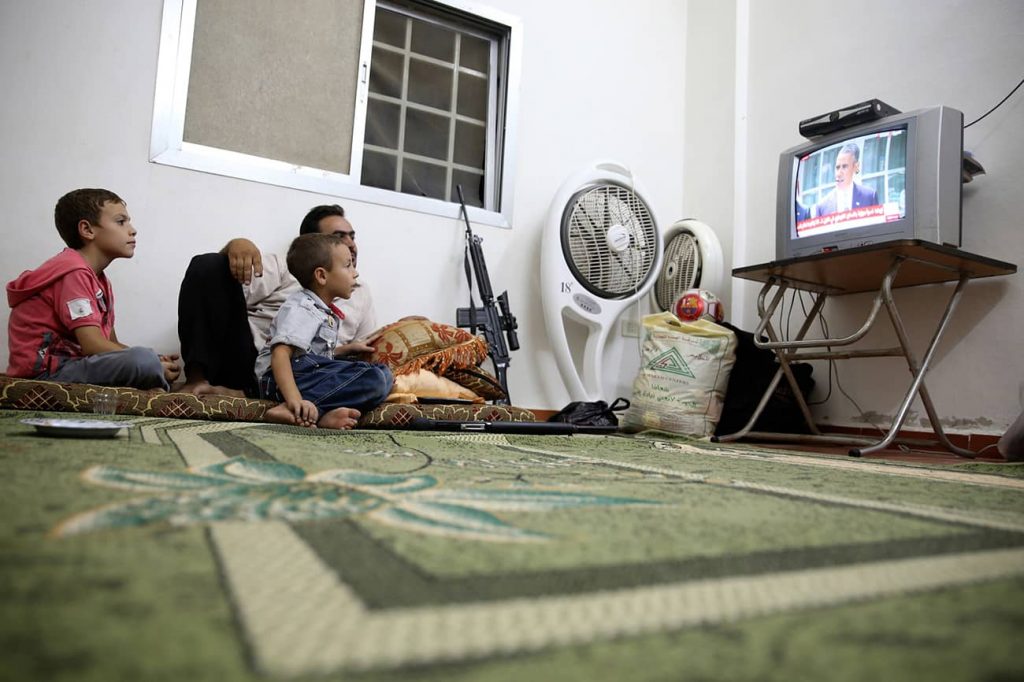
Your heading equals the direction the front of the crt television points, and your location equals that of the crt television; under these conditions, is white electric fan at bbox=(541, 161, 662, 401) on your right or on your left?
on your right

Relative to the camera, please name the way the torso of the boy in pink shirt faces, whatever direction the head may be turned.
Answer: to the viewer's right

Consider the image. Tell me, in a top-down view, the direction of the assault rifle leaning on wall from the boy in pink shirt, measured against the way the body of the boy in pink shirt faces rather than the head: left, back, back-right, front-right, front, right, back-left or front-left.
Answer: front

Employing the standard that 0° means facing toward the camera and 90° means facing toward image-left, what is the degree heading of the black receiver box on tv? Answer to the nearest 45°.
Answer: approximately 45°

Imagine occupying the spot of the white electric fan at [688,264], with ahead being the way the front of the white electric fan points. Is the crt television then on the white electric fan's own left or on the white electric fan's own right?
on the white electric fan's own left

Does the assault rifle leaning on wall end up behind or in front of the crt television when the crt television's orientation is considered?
in front

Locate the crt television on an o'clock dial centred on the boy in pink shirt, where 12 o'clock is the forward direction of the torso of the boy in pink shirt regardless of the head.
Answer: The crt television is roughly at 1 o'clock from the boy in pink shirt.

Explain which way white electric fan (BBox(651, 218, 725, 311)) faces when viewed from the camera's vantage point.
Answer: facing the viewer and to the left of the viewer

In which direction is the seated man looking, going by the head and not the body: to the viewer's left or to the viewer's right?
to the viewer's right

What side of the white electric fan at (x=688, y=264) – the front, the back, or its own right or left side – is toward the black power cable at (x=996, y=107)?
left

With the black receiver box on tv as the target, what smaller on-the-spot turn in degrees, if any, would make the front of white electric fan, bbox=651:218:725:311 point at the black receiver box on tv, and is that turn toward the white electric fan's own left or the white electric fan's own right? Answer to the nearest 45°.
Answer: approximately 90° to the white electric fan's own left

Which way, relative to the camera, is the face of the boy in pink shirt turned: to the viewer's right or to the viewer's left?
to the viewer's right
